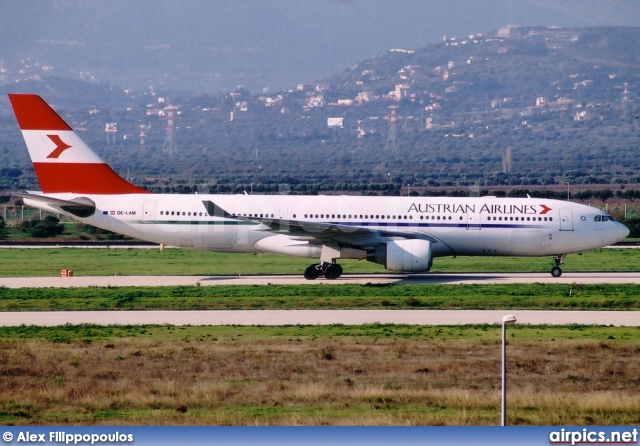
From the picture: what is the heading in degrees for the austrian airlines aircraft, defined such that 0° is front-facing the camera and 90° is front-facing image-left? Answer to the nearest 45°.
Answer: approximately 270°
